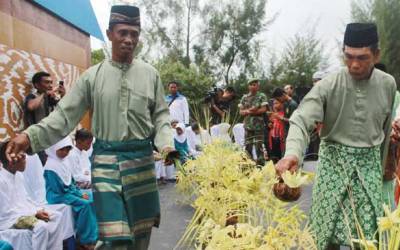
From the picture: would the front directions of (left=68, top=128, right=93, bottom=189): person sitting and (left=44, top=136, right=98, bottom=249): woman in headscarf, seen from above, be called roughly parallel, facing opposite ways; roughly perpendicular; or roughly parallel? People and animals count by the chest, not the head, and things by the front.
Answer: roughly parallel

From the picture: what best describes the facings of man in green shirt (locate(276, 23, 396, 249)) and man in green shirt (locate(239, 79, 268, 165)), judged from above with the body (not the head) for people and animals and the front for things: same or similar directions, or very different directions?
same or similar directions

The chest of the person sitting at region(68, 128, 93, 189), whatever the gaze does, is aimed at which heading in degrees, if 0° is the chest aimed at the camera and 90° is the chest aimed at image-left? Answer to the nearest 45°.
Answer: approximately 315°

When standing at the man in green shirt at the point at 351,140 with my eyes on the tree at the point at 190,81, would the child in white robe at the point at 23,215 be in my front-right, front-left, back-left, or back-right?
front-left

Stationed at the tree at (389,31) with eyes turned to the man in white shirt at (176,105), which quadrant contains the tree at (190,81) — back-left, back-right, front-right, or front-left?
front-right

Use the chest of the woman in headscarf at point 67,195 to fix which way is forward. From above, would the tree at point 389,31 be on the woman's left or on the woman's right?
on the woman's left

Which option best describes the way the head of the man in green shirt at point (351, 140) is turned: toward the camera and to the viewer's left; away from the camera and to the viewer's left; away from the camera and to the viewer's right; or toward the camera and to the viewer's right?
toward the camera and to the viewer's left

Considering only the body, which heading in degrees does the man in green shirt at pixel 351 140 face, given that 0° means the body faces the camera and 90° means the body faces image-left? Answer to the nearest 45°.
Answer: approximately 0°

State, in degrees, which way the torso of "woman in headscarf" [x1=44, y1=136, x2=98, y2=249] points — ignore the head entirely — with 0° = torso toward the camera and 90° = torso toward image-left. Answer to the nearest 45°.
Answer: approximately 315°

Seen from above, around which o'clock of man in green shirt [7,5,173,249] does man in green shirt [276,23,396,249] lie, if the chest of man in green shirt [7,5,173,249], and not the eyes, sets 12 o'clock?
man in green shirt [276,23,396,249] is roughly at 10 o'clock from man in green shirt [7,5,173,249].

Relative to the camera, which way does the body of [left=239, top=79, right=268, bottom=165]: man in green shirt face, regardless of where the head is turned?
toward the camera
